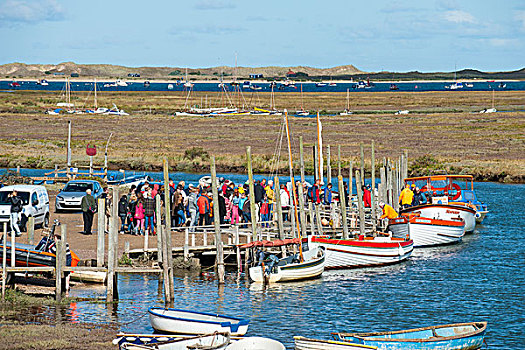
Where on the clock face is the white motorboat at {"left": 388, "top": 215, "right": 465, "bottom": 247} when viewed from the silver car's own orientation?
The white motorboat is roughly at 8 o'clock from the silver car.

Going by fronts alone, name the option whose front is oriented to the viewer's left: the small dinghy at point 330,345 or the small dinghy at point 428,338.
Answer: the small dinghy at point 330,345

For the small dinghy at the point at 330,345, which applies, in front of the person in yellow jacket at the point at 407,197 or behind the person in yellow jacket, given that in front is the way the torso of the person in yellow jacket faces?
behind

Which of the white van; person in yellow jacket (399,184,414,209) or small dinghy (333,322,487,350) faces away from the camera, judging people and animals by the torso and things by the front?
the person in yellow jacket

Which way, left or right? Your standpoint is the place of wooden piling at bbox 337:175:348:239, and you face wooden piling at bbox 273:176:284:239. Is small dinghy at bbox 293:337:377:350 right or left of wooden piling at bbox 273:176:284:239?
left

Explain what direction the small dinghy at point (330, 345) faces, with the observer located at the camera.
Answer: facing to the left of the viewer

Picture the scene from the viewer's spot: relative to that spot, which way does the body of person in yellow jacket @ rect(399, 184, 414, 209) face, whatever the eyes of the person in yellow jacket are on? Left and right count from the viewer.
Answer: facing away from the viewer

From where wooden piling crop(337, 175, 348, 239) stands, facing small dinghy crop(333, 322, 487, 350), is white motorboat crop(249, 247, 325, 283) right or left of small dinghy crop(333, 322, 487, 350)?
right

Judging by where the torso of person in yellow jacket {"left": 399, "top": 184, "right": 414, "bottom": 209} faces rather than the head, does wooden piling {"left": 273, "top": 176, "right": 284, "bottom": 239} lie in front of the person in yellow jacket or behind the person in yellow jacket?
behind

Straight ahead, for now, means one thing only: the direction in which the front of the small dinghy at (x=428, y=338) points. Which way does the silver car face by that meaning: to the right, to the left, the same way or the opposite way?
to the right

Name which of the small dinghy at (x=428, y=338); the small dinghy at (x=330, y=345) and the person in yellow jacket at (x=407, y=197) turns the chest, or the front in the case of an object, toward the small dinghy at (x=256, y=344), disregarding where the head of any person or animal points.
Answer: the small dinghy at (x=330, y=345)

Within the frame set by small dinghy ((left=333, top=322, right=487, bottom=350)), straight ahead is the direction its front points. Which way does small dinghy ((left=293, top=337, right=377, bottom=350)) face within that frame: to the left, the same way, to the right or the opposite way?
the opposite way

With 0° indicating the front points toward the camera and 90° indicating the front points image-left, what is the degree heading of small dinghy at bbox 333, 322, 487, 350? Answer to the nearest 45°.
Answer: approximately 270°
